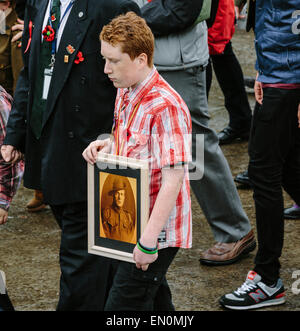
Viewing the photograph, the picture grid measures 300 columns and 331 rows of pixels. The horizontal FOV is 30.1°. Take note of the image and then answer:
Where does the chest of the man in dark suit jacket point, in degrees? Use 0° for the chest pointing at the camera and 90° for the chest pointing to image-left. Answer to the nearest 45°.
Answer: approximately 45°
